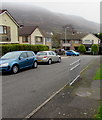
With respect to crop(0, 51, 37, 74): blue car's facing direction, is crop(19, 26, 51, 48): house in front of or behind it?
behind

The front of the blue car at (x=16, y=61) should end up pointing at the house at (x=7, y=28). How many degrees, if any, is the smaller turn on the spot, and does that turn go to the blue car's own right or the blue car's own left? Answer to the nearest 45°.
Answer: approximately 135° to the blue car's own right

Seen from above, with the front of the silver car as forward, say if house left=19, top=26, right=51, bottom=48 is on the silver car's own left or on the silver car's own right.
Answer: on the silver car's own left

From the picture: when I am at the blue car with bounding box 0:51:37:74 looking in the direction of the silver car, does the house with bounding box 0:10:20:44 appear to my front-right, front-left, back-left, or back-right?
front-left

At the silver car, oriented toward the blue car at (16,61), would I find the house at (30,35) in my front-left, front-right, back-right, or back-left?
back-right
